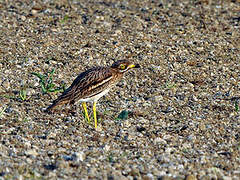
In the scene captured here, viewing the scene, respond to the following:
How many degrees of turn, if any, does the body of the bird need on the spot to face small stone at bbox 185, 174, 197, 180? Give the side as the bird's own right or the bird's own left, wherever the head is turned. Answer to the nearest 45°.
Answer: approximately 45° to the bird's own right

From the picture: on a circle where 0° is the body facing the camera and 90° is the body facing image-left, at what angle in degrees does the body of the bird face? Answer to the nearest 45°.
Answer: approximately 270°

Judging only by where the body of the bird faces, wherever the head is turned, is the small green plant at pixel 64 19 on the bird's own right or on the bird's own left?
on the bird's own left

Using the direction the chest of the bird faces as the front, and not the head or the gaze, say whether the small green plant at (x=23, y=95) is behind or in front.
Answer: behind

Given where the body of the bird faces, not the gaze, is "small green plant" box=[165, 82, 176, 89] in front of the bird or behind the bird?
in front

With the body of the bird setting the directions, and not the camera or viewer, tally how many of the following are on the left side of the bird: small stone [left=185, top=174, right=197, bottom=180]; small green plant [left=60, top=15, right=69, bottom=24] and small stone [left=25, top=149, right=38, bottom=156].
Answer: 1

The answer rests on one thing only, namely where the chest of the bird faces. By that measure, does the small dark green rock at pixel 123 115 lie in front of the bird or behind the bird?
in front

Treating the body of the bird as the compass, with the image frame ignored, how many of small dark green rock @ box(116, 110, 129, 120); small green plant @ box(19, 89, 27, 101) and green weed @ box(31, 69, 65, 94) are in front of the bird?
1

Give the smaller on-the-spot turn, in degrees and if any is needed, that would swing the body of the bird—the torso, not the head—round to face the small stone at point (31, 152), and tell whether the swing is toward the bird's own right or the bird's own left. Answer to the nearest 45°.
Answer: approximately 135° to the bird's own right

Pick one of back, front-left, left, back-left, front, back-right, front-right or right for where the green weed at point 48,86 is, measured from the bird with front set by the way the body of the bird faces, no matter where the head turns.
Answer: back-left

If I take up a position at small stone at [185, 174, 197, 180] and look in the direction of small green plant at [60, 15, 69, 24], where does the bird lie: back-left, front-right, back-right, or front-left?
front-left
